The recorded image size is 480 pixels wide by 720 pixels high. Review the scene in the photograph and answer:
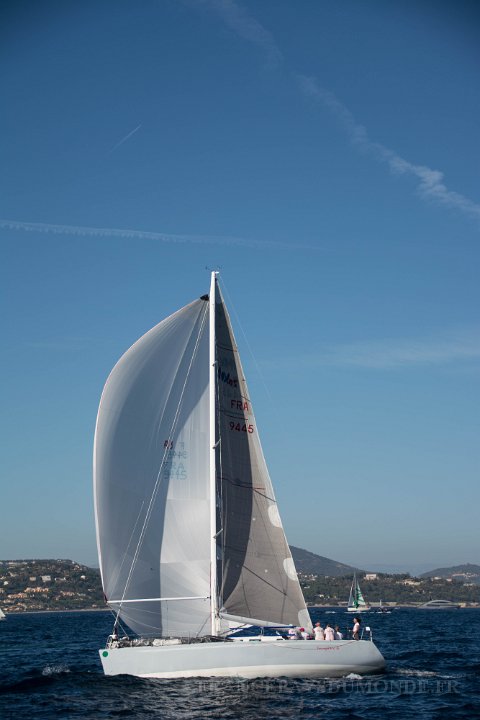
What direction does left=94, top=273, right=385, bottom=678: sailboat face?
to the viewer's left
